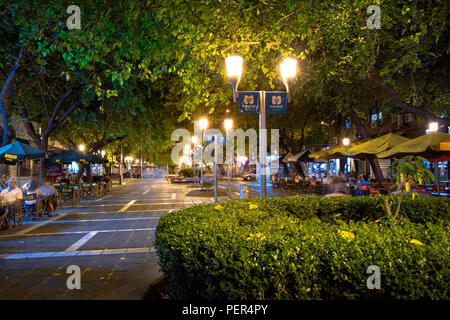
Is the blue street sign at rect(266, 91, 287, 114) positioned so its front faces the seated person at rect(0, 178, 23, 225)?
no

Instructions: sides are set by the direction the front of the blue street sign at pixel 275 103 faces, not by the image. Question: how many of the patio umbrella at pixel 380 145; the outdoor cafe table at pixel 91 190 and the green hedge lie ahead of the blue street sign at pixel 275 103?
1

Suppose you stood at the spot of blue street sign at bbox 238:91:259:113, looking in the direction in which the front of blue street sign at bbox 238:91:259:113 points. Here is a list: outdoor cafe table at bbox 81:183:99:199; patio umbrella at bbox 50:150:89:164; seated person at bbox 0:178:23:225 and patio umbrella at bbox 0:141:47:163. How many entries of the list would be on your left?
0

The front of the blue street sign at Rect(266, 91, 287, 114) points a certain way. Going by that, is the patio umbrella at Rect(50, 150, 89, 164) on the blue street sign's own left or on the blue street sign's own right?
on the blue street sign's own right

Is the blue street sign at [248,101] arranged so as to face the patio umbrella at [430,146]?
no

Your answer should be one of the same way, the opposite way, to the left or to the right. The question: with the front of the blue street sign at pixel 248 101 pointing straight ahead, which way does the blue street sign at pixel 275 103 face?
the same way

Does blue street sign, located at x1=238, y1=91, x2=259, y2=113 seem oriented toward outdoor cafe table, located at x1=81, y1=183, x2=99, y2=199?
no

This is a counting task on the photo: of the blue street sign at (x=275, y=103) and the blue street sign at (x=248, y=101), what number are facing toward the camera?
2

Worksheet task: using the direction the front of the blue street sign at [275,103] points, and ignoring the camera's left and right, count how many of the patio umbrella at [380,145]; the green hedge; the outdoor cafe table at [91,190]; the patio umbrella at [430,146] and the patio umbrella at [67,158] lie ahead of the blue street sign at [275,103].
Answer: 1

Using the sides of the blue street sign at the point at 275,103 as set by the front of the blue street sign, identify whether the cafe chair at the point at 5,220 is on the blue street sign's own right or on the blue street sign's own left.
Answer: on the blue street sign's own right

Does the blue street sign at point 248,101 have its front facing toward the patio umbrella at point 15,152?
no

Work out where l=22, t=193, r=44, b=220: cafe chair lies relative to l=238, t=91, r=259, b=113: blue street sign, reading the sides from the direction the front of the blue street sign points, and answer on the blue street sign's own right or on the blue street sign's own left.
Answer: on the blue street sign's own right

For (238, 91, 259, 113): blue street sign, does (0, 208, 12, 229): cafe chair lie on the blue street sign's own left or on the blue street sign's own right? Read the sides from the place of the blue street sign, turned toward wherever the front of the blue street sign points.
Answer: on the blue street sign's own right

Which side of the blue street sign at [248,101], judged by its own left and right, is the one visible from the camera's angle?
front

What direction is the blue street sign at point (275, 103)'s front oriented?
toward the camera
